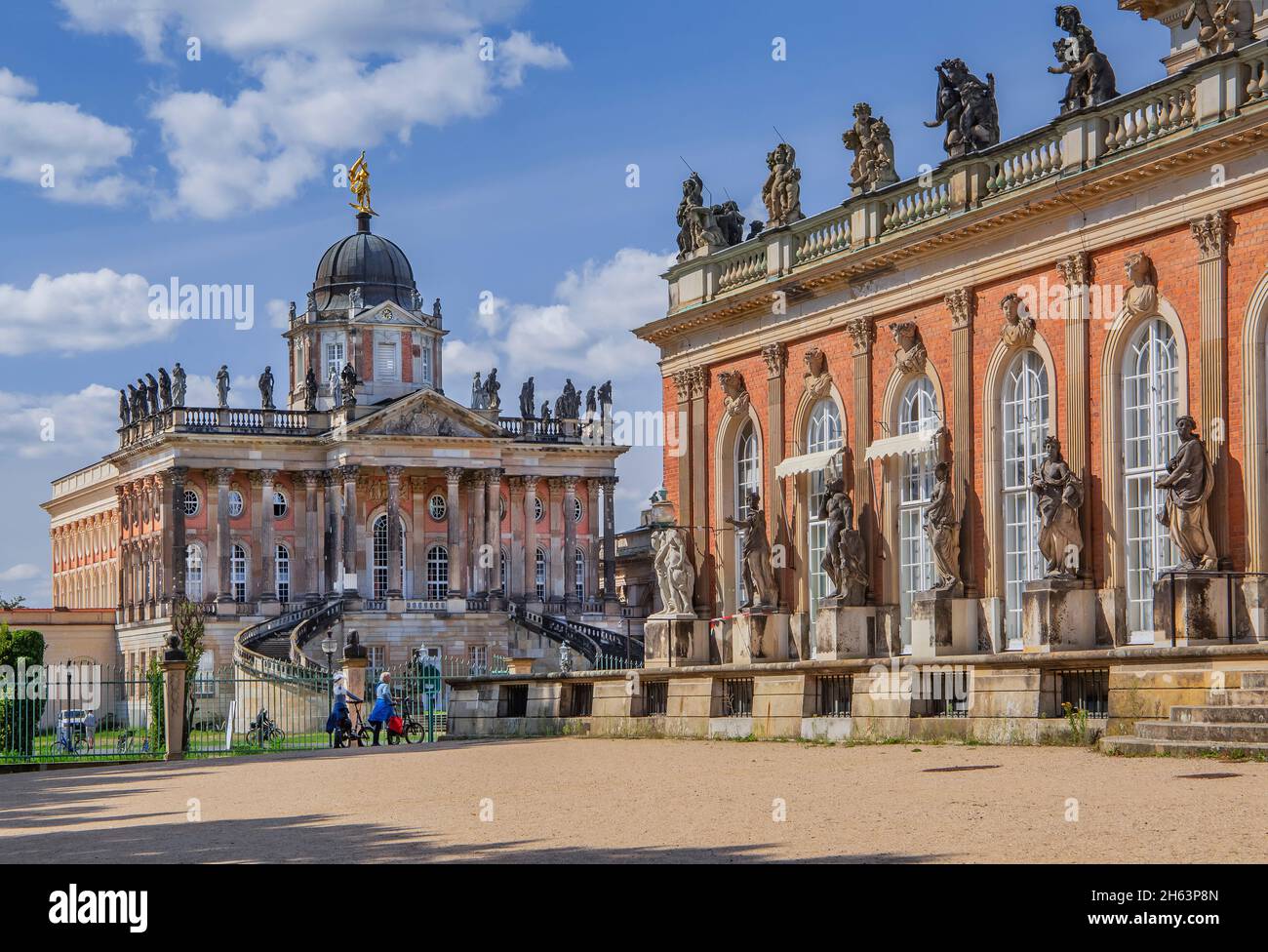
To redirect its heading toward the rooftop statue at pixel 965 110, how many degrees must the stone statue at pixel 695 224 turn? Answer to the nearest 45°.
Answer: approximately 90° to its left

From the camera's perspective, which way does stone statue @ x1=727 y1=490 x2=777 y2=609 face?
to the viewer's left

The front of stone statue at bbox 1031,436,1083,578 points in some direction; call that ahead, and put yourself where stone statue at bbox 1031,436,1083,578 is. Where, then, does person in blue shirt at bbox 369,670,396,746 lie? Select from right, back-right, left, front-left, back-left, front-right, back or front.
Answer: back-right

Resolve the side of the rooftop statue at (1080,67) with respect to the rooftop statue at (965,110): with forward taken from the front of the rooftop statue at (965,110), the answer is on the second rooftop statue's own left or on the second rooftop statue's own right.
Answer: on the second rooftop statue's own left

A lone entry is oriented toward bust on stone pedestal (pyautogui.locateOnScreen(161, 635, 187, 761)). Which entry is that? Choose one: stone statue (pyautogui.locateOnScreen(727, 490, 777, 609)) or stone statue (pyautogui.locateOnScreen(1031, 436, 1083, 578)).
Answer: stone statue (pyautogui.locateOnScreen(727, 490, 777, 609))

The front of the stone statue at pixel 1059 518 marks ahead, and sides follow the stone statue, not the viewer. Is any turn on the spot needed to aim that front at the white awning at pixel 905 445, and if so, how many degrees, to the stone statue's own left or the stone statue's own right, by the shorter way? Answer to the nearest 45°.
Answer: approximately 135° to the stone statue's own right

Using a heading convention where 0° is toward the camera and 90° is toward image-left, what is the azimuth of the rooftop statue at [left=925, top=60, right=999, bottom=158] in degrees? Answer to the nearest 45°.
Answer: approximately 45°

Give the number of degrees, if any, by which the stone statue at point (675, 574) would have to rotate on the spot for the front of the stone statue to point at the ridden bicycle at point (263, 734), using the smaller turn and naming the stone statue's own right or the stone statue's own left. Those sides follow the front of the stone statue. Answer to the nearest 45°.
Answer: approximately 90° to the stone statue's own right

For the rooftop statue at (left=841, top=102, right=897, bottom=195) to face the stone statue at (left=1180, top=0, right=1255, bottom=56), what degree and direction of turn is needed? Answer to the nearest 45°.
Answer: approximately 90° to its left

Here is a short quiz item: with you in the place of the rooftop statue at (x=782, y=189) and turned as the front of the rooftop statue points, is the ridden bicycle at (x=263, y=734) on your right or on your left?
on your right

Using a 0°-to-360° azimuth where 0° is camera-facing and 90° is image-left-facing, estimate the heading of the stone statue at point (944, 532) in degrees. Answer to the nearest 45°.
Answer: approximately 45°
